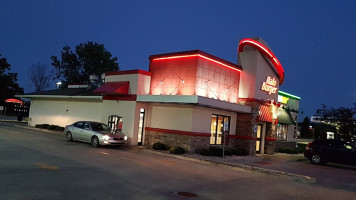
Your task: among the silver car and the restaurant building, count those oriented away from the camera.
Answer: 0

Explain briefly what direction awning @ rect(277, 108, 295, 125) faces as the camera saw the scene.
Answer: facing the viewer and to the right of the viewer

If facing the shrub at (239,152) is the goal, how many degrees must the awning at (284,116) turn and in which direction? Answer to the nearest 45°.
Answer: approximately 45° to its right

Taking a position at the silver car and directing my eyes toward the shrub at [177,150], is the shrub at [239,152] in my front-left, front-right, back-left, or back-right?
front-left

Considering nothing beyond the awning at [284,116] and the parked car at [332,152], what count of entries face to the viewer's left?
0

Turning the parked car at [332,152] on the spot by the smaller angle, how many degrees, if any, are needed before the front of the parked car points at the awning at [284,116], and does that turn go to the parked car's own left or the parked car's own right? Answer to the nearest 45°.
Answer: approximately 135° to the parked car's own left

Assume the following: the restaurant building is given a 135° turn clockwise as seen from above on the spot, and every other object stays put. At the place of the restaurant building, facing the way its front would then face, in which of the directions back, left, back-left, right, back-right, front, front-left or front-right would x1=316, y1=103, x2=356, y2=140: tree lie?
back-right

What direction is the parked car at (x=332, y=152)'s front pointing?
to the viewer's right

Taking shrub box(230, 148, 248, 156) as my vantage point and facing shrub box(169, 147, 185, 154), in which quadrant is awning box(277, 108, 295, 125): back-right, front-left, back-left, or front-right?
back-right

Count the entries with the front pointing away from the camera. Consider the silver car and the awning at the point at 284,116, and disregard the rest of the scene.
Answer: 0
